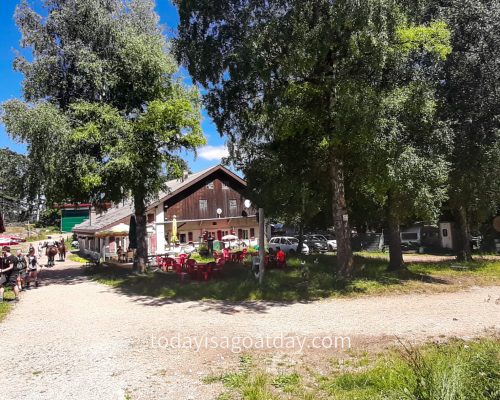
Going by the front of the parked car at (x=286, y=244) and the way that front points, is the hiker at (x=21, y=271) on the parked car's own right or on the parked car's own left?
on the parked car's own right
